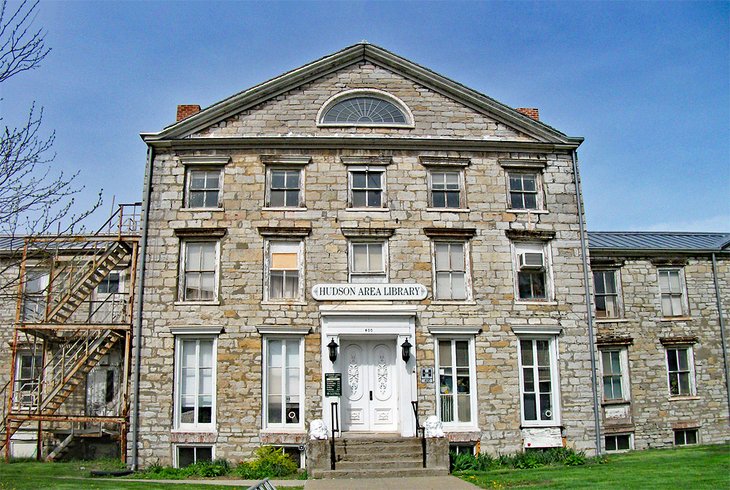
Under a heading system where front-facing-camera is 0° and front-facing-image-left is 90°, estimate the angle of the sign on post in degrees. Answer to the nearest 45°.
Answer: approximately 0°

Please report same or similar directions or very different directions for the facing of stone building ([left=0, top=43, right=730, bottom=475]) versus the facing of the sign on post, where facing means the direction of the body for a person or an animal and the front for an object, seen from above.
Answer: same or similar directions

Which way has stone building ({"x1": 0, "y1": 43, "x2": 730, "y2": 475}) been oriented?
toward the camera

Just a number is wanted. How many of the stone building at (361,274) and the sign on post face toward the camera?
2
